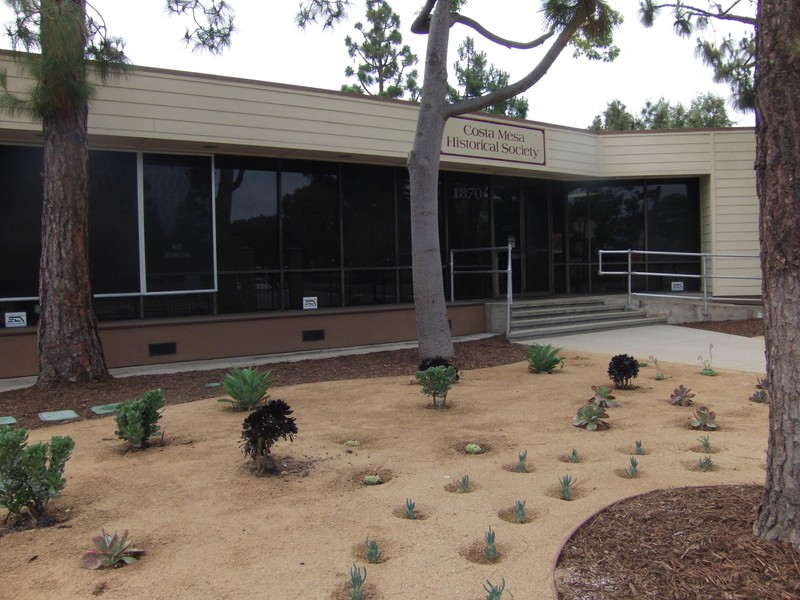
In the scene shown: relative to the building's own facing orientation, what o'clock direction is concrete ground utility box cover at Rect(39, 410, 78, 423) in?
The concrete ground utility box cover is roughly at 2 o'clock from the building.

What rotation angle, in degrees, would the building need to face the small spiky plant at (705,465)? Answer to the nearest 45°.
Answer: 0° — it already faces it

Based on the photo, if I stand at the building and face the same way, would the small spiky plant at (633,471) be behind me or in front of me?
in front

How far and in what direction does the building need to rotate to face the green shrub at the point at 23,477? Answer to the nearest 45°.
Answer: approximately 45° to its right

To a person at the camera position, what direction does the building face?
facing the viewer and to the right of the viewer

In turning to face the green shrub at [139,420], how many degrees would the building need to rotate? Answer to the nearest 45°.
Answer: approximately 45° to its right

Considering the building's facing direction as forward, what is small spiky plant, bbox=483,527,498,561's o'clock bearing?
The small spiky plant is roughly at 1 o'clock from the building.

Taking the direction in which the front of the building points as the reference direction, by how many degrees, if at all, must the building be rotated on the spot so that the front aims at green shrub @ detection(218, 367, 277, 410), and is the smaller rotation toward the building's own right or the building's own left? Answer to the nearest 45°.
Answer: approximately 45° to the building's own right
